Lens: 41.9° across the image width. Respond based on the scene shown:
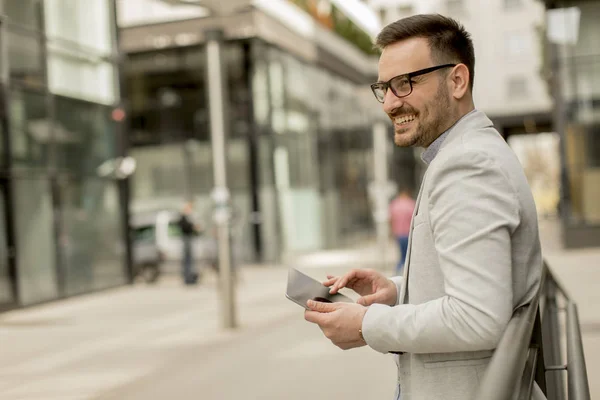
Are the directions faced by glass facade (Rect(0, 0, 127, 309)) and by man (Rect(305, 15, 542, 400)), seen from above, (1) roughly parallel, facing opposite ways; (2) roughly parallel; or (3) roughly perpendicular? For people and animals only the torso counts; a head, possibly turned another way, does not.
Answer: roughly parallel, facing opposite ways

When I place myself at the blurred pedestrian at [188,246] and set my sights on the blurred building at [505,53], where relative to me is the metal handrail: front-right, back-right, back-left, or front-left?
back-right

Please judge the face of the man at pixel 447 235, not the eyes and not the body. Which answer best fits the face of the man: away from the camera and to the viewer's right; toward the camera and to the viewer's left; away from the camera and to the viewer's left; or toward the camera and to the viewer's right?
toward the camera and to the viewer's left

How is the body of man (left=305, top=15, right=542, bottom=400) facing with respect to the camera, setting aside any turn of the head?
to the viewer's left

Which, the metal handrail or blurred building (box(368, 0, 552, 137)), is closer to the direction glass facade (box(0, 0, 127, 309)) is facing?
the metal handrail

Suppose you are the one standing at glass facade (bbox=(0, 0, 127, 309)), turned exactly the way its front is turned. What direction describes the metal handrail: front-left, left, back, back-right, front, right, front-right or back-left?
front-right

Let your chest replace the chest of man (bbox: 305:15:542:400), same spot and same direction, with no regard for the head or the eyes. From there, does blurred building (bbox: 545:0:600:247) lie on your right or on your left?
on your right

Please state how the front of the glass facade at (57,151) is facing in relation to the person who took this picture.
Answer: facing the viewer and to the right of the viewer
